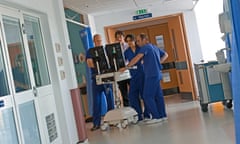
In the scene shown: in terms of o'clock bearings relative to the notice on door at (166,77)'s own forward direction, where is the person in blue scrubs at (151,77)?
The person in blue scrubs is roughly at 12 o'clock from the notice on door.

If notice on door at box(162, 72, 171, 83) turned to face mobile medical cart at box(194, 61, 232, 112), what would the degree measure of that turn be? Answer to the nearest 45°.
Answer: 0° — it already faces it

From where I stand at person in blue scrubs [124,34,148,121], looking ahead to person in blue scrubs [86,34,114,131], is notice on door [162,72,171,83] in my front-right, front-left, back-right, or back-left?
back-right

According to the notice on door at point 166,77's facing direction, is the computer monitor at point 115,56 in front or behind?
in front
